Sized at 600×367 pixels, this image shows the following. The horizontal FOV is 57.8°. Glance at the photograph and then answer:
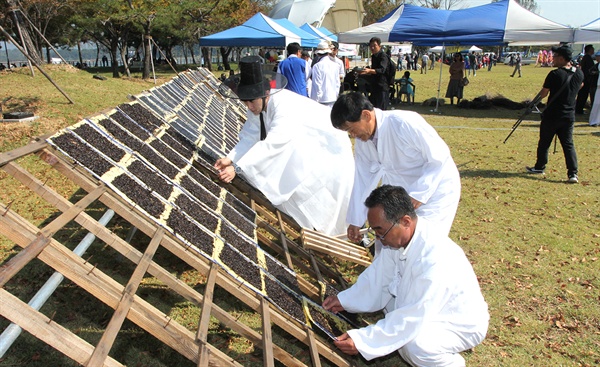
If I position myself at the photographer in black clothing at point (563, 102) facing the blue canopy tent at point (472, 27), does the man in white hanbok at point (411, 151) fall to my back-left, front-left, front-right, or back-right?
back-left

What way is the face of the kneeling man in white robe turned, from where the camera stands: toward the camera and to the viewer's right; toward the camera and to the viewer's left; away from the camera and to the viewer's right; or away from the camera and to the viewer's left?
toward the camera and to the viewer's left

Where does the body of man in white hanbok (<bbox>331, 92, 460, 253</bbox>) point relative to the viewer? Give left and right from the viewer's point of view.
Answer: facing the viewer and to the left of the viewer

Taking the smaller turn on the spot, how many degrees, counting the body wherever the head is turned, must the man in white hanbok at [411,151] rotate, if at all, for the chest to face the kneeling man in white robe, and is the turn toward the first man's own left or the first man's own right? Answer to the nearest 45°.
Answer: approximately 45° to the first man's own left

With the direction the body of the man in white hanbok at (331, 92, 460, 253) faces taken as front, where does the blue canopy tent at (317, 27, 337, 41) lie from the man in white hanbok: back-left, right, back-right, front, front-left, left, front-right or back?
back-right

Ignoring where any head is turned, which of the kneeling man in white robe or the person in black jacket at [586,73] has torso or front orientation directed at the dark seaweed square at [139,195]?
the kneeling man in white robe

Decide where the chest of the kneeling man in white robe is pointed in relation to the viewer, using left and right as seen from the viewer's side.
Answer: facing to the left of the viewer

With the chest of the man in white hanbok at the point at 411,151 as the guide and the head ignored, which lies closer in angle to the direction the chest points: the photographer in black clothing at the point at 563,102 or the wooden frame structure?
the wooden frame structure
